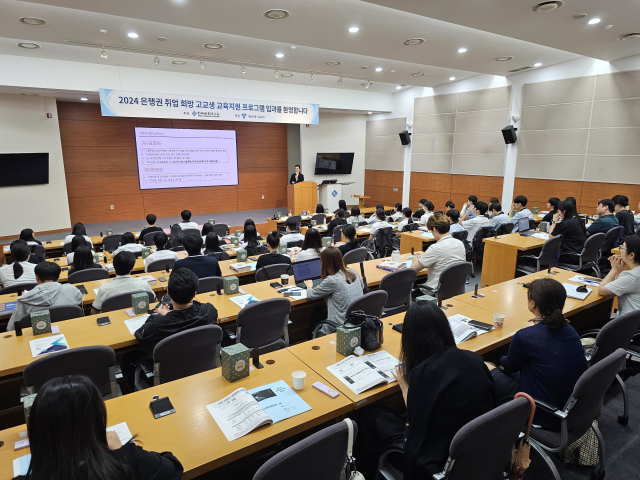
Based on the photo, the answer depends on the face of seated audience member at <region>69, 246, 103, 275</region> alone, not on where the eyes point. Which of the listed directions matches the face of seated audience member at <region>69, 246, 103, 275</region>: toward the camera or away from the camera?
away from the camera

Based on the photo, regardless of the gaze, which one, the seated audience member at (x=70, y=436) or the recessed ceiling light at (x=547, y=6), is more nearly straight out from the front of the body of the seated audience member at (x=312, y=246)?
the recessed ceiling light

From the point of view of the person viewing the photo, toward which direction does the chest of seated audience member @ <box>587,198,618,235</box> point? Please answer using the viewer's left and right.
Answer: facing to the left of the viewer

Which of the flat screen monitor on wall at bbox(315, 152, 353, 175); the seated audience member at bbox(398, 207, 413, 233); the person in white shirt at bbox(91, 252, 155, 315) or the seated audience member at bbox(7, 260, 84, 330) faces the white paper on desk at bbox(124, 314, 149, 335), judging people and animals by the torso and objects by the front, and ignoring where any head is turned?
the flat screen monitor on wall

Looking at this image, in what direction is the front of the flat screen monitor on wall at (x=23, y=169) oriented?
toward the camera

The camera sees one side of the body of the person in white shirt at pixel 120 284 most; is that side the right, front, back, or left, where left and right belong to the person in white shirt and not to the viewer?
back

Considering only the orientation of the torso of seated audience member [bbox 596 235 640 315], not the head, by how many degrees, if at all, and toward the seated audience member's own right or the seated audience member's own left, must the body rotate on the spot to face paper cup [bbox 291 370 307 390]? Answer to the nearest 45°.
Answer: approximately 45° to the seated audience member's own left

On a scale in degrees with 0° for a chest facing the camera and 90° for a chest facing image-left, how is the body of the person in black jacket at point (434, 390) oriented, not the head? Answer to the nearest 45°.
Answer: approximately 135°

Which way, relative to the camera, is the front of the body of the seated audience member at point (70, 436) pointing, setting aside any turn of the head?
away from the camera

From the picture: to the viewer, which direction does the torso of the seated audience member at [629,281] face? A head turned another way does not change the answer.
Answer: to the viewer's left

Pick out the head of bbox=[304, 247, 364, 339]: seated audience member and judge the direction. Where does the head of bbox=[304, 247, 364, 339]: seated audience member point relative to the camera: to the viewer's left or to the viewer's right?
to the viewer's left

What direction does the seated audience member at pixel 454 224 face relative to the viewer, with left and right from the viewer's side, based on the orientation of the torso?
facing away from the viewer and to the left of the viewer

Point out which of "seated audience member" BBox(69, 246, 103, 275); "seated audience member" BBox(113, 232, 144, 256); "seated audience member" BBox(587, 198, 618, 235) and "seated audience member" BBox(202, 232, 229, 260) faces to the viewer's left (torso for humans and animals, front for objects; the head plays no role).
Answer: "seated audience member" BBox(587, 198, 618, 235)

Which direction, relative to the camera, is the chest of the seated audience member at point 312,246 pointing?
away from the camera

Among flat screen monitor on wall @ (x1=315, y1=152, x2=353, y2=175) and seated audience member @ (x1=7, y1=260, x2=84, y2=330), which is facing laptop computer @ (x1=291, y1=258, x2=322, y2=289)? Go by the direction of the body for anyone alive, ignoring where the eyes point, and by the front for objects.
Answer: the flat screen monitor on wall

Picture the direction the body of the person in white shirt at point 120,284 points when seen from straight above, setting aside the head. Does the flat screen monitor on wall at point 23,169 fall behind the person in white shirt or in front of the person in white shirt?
in front

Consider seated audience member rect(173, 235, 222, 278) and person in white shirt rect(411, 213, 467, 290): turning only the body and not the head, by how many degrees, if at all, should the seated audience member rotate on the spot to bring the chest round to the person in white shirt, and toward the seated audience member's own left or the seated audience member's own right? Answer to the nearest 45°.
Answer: approximately 90° to the seated audience member's own right

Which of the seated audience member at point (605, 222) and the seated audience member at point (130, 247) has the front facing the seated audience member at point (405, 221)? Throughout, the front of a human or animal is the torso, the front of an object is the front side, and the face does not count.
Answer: the seated audience member at point (605, 222)

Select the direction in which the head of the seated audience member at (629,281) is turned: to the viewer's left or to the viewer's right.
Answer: to the viewer's left

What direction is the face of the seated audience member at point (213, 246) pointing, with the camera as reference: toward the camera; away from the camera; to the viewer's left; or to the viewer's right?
away from the camera
